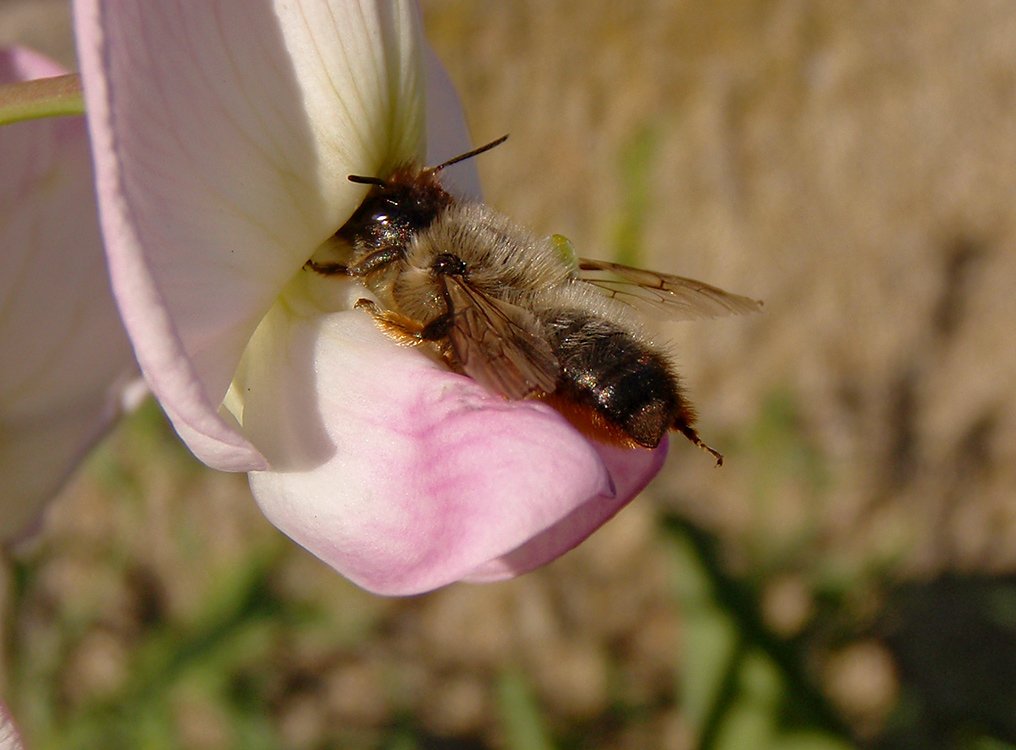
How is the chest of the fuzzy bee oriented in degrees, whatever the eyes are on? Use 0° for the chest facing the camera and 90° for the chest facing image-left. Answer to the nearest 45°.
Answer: approximately 90°

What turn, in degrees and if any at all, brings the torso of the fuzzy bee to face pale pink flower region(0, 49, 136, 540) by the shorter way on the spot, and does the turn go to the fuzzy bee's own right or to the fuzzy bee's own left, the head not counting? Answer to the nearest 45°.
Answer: approximately 45° to the fuzzy bee's own right
